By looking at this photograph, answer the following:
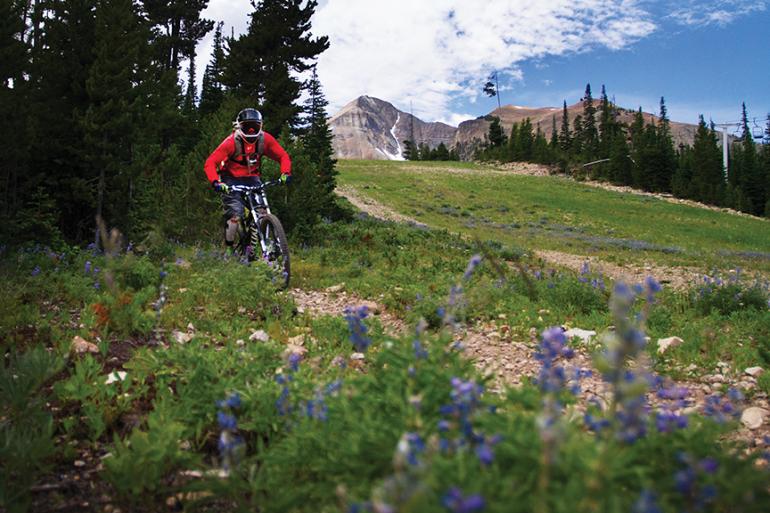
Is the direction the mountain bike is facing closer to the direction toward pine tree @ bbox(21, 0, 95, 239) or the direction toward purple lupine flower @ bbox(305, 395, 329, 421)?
the purple lupine flower

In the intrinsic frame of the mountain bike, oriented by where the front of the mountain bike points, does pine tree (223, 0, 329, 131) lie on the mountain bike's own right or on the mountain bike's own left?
on the mountain bike's own left

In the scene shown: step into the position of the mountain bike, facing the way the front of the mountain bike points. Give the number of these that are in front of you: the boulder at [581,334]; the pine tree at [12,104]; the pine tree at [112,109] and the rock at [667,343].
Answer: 2

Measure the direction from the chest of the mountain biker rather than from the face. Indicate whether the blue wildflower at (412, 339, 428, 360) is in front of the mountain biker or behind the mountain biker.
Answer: in front

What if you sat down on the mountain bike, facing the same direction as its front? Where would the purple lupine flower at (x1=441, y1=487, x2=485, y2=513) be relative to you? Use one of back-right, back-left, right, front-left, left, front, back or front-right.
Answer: front-right

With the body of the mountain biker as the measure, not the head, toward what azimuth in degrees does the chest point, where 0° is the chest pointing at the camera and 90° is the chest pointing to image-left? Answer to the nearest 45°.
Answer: approximately 315°

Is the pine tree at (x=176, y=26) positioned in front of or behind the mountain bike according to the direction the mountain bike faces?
behind

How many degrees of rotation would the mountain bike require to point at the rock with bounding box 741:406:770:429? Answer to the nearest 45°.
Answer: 0° — it already faces it

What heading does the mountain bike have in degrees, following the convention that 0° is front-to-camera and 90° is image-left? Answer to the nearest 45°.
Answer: approximately 315°

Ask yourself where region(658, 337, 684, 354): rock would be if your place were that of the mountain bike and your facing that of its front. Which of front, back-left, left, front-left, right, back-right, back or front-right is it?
front

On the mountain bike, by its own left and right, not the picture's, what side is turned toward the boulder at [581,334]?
front

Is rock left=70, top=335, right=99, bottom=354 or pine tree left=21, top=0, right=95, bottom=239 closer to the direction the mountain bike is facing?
the rock

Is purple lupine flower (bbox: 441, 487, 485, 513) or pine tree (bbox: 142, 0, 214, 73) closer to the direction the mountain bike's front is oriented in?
the purple lupine flower

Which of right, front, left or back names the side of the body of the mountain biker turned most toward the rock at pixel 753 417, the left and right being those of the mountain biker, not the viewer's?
front
